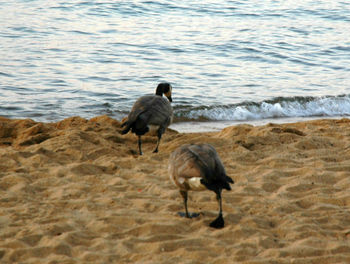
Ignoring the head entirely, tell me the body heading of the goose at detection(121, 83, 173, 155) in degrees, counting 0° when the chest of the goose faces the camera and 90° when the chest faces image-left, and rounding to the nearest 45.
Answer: approximately 225°

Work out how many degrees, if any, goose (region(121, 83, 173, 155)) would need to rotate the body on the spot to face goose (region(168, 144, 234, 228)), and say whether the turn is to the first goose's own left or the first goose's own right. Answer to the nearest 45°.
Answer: approximately 135° to the first goose's own right
